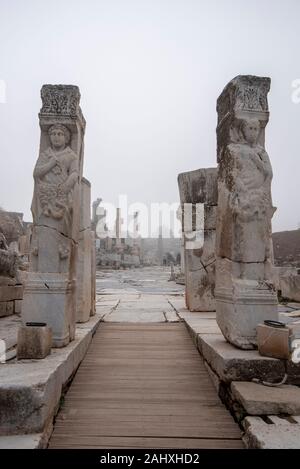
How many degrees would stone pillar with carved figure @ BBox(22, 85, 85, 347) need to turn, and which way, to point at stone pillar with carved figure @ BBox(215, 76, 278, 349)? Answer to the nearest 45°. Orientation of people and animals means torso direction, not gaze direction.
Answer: approximately 90° to its left

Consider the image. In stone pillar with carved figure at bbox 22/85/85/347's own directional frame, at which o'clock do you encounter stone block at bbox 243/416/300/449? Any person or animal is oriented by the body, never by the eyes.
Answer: The stone block is roughly at 11 o'clock from the stone pillar with carved figure.

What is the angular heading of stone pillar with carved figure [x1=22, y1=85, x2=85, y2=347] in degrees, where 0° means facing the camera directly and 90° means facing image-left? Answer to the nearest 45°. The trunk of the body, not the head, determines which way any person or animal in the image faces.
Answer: approximately 0°

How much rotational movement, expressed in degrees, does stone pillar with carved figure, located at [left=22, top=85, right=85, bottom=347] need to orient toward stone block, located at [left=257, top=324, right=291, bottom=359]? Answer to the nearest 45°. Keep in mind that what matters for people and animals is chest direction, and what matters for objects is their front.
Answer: approximately 45° to its left

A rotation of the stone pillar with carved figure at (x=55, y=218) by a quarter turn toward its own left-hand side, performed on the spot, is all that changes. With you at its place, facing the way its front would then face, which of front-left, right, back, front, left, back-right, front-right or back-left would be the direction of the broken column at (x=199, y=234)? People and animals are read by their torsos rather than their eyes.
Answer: front-left

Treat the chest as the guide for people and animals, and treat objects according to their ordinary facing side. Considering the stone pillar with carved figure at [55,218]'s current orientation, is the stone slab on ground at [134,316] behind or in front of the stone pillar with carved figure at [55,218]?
behind

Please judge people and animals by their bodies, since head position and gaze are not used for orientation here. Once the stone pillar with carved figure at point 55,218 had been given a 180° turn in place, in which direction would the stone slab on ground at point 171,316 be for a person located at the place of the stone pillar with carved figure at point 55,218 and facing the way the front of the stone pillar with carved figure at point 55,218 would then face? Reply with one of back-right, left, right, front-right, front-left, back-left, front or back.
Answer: front-right

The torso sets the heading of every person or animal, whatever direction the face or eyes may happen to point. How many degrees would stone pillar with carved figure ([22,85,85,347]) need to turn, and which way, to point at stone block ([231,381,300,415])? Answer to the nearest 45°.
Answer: approximately 45° to its left

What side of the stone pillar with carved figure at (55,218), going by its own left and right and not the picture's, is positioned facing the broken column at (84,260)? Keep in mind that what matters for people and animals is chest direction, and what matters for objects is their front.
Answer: back
